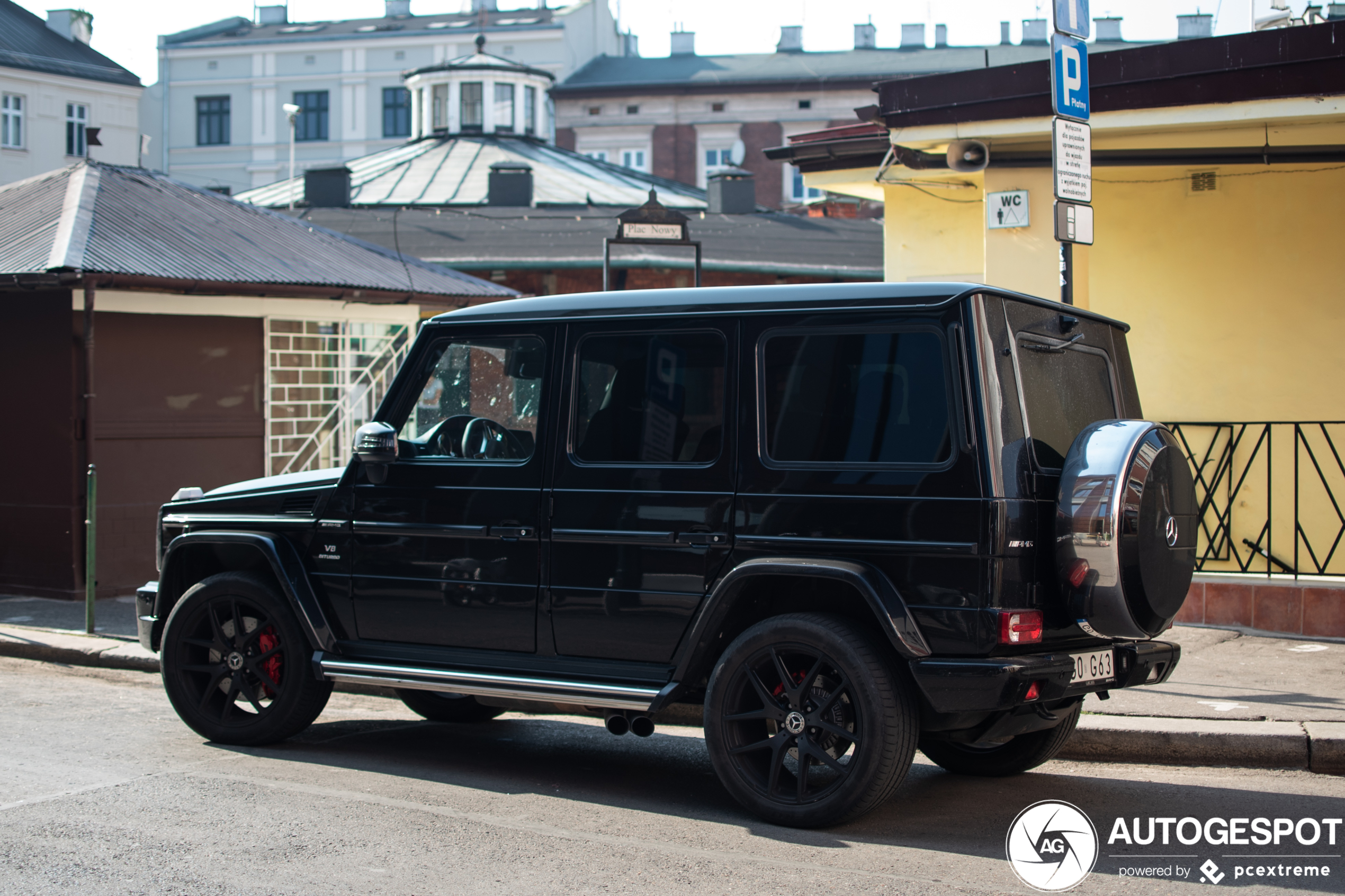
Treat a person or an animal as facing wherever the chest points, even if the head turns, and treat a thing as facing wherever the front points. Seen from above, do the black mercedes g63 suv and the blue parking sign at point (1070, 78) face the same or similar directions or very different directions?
very different directions

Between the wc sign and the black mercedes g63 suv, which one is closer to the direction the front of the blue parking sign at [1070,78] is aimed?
the black mercedes g63 suv

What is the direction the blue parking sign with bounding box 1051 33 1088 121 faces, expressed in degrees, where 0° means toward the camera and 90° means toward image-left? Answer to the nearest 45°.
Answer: approximately 315°

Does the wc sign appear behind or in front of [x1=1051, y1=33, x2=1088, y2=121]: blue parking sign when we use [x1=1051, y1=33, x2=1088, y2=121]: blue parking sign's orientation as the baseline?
behind

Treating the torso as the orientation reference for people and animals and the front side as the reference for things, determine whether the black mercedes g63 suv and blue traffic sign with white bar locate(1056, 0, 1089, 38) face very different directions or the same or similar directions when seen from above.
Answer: very different directions

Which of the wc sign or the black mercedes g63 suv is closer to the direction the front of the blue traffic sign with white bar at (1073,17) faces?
the black mercedes g63 suv

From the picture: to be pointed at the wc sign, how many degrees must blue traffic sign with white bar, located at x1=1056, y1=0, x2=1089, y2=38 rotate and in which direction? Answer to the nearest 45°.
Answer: approximately 135° to its left

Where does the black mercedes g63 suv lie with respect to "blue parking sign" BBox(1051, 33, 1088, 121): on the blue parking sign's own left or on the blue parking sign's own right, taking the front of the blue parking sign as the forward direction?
on the blue parking sign's own right

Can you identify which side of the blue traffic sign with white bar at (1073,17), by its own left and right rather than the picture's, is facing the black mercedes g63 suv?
right

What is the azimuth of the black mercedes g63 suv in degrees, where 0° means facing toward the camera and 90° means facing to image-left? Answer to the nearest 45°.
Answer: approximately 135°
